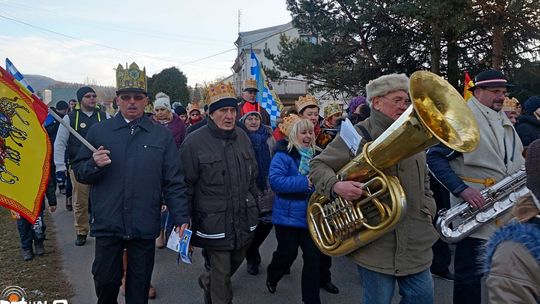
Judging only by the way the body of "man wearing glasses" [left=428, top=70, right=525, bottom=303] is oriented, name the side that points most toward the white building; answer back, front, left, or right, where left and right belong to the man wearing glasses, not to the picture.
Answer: back

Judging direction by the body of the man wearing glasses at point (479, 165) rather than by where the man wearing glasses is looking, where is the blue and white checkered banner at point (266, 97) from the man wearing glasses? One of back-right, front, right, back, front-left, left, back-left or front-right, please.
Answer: back

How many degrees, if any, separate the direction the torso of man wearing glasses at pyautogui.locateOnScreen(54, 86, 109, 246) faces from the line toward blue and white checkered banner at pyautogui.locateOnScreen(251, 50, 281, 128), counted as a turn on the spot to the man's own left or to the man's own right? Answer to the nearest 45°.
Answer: approximately 90° to the man's own left

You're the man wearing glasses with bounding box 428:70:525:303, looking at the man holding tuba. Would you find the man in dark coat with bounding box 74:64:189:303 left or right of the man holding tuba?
right

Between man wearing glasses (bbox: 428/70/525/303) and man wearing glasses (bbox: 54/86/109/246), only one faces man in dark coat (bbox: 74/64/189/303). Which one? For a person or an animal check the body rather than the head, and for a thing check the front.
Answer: man wearing glasses (bbox: 54/86/109/246)

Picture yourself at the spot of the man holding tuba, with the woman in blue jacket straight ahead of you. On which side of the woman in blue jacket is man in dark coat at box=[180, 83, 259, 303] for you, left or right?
left

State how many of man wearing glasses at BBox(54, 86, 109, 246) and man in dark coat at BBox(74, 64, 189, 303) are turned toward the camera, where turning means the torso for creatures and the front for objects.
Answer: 2

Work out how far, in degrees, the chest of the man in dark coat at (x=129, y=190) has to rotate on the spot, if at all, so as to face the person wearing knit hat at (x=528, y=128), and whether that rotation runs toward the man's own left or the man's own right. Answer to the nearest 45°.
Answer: approximately 90° to the man's own left

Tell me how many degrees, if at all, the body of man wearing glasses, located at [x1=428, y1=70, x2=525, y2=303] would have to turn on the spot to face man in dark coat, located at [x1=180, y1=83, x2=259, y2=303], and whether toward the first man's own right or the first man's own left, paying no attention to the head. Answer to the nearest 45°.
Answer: approximately 135° to the first man's own right

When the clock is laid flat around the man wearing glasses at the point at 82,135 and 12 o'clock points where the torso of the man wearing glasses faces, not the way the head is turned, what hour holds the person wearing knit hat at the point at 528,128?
The person wearing knit hat is roughly at 10 o'clock from the man wearing glasses.

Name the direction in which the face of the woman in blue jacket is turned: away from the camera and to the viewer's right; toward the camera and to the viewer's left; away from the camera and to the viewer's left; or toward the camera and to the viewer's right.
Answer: toward the camera and to the viewer's right
